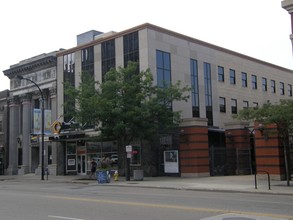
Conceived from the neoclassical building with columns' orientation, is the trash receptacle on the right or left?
on its left

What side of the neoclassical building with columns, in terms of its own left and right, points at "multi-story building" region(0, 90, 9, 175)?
right

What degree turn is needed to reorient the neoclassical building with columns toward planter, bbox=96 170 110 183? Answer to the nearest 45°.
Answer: approximately 45° to its left

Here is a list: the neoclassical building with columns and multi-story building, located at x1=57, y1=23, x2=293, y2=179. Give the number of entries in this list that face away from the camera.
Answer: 0

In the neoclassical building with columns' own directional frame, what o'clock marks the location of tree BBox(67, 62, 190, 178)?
The tree is roughly at 10 o'clock from the neoclassical building with columns.

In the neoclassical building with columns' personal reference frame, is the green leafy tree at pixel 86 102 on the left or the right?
on its left

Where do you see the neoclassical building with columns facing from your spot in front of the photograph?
facing the viewer and to the left of the viewer

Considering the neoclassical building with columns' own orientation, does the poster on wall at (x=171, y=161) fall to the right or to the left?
on its left

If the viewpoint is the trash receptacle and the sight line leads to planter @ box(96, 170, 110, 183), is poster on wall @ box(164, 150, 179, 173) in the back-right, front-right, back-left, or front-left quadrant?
back-right

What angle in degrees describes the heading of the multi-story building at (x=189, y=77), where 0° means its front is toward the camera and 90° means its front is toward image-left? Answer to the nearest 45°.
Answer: approximately 315°

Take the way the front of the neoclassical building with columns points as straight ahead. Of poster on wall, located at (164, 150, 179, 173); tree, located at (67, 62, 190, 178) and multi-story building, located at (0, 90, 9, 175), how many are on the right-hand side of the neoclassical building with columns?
1

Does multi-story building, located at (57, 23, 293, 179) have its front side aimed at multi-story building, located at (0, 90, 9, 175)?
no

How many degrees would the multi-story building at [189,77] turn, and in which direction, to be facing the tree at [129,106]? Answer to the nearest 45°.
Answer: approximately 90° to its right
